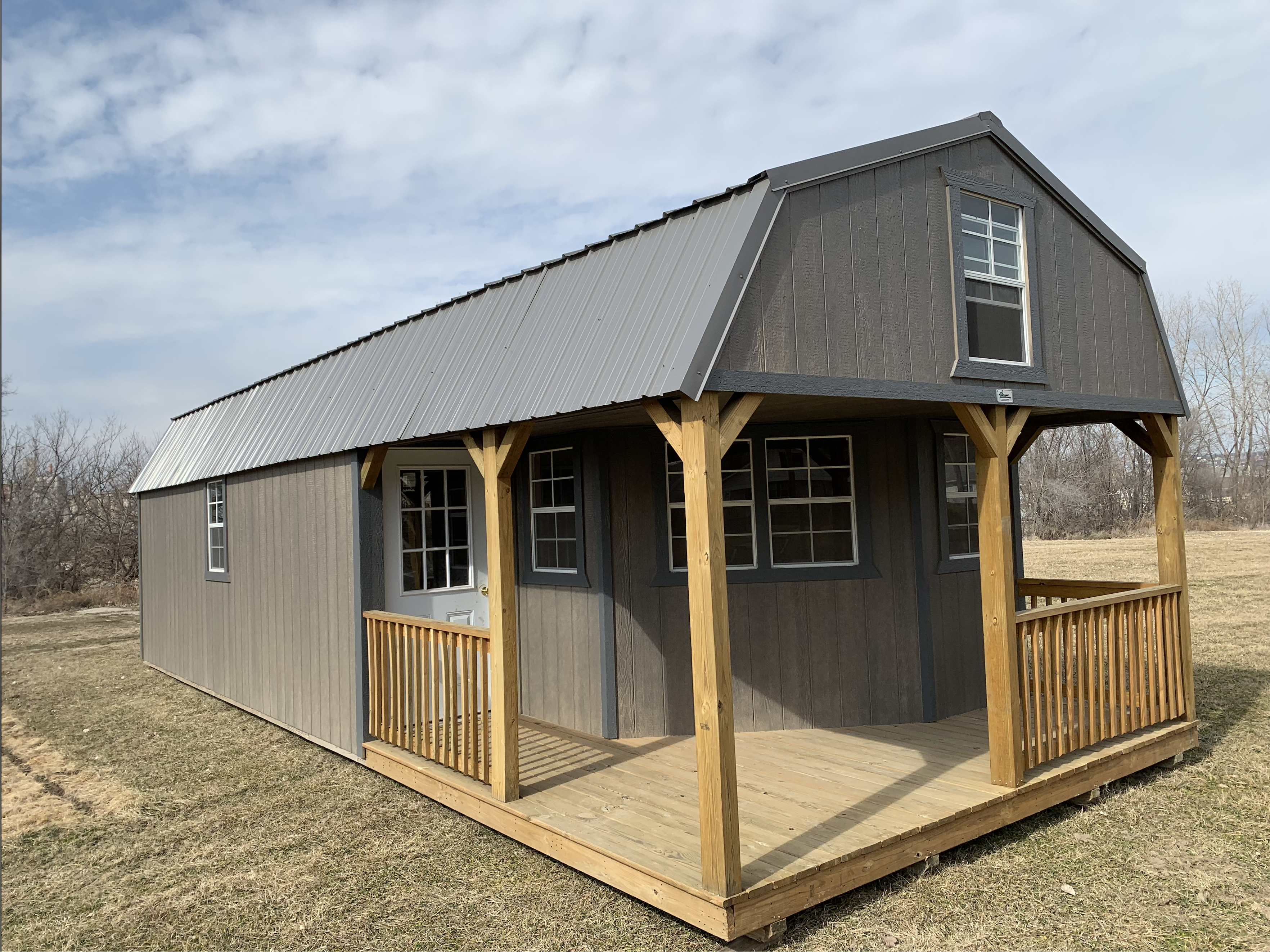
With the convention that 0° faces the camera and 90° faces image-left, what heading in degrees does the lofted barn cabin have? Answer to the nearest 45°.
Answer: approximately 315°
